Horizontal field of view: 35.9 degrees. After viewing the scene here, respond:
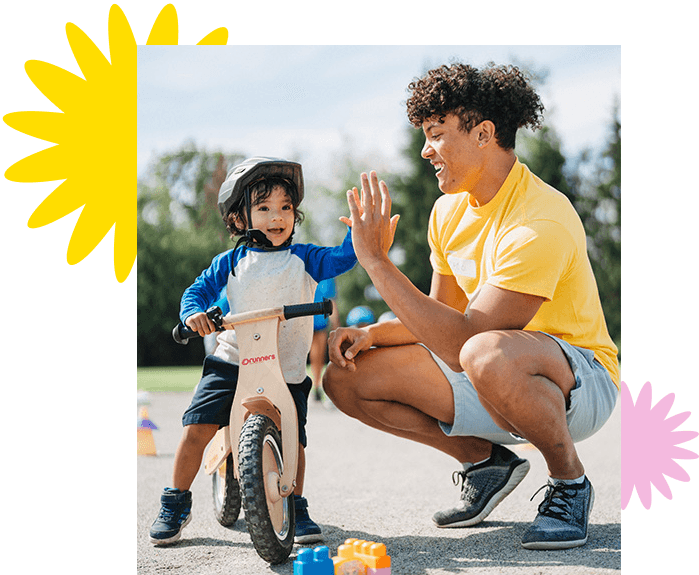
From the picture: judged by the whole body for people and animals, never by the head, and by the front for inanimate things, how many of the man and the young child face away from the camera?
0

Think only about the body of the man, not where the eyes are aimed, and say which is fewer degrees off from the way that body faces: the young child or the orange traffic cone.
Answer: the young child

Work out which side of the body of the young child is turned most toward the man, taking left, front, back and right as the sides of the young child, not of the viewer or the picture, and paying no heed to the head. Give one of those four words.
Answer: left

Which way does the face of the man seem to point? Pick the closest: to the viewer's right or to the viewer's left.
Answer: to the viewer's left

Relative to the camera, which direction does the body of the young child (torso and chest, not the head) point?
toward the camera

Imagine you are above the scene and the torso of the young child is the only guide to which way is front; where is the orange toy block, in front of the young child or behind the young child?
in front
